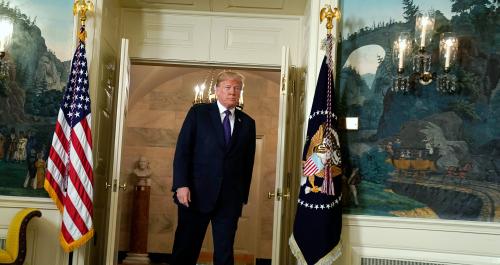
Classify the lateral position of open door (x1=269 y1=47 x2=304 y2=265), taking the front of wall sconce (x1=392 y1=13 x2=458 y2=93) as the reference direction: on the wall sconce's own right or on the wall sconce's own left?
on the wall sconce's own right

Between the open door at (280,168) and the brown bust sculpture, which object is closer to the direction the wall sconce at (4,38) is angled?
the open door

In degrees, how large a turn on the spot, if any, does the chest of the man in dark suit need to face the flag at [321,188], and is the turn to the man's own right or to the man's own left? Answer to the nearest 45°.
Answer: approximately 45° to the man's own left

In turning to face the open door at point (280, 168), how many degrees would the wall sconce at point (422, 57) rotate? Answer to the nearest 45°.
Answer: approximately 90° to its right

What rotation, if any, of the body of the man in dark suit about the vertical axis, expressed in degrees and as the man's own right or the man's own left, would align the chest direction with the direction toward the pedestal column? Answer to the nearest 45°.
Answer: approximately 135° to the man's own left

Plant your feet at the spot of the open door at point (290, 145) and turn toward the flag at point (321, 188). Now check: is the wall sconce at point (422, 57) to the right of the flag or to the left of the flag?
left

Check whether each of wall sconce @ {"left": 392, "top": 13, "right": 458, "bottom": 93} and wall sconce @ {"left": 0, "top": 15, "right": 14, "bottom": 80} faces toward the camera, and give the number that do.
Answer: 2

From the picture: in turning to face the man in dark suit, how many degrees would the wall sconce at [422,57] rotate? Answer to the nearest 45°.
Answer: approximately 45° to its right

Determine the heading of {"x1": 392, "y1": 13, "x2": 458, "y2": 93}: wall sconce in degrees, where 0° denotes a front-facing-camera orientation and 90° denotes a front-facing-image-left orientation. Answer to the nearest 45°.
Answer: approximately 0°

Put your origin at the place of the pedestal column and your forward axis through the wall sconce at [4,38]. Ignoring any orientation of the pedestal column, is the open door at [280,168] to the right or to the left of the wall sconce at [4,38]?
left
